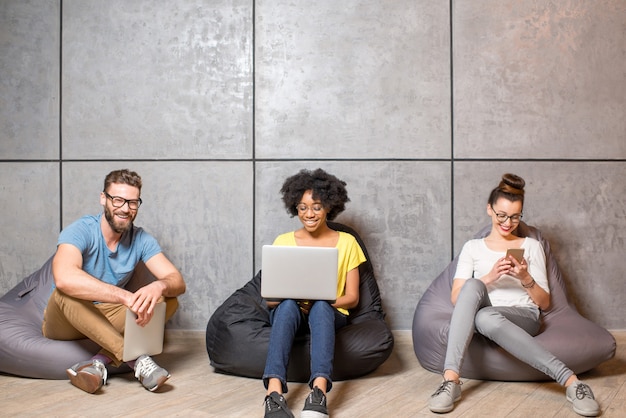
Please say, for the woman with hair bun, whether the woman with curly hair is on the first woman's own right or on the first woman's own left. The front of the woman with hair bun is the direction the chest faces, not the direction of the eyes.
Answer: on the first woman's own right

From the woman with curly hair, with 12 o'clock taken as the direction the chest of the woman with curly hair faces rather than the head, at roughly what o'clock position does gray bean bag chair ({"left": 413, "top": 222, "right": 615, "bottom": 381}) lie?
The gray bean bag chair is roughly at 9 o'clock from the woman with curly hair.

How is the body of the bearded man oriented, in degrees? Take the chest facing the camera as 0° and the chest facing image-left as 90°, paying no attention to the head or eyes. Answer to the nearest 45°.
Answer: approximately 315°

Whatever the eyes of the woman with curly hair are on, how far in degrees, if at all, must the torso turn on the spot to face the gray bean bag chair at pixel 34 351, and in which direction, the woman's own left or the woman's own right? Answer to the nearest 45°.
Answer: approximately 90° to the woman's own right

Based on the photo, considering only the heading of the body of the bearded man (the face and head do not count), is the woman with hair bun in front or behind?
in front

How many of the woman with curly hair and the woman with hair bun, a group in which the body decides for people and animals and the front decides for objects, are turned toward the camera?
2

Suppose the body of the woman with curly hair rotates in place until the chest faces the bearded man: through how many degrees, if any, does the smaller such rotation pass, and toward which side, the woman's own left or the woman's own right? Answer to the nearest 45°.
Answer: approximately 90° to the woman's own right

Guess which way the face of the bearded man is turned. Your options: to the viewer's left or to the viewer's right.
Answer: to the viewer's right
